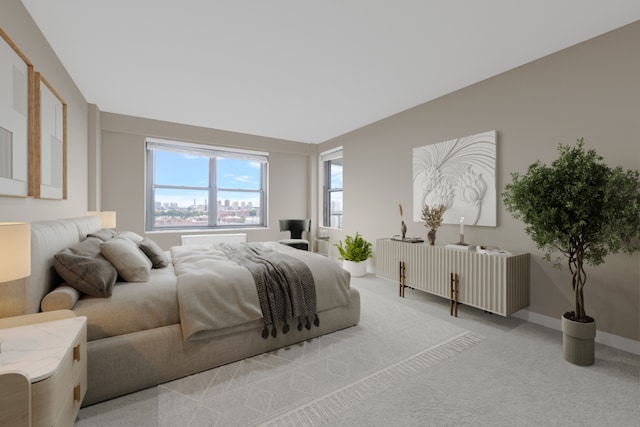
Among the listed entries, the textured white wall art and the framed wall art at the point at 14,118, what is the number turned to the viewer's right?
1

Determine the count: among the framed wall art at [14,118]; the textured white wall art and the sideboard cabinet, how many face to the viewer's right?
1

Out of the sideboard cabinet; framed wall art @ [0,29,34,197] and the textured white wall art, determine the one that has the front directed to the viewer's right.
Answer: the framed wall art

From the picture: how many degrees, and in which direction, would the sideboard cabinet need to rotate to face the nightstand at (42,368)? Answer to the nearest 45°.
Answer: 0° — it already faces it

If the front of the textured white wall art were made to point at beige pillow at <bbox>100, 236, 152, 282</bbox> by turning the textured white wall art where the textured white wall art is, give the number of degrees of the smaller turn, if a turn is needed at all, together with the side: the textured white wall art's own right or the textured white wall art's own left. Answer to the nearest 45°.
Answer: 0° — it already faces it

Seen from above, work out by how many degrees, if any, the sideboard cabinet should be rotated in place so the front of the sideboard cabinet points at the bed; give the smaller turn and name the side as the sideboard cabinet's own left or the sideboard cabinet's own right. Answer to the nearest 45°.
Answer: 0° — it already faces it

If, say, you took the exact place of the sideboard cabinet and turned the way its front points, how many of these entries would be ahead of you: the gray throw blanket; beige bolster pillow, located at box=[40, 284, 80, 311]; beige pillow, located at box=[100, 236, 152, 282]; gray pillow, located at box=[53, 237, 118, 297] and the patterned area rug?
5

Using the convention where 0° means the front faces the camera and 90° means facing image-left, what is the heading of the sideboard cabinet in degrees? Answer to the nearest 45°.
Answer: approximately 45°

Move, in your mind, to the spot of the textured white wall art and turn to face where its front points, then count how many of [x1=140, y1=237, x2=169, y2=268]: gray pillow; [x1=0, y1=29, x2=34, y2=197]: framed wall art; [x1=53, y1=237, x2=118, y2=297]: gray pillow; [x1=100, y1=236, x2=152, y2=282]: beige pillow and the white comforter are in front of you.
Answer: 5

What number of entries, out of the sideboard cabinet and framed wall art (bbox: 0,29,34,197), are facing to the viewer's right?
1

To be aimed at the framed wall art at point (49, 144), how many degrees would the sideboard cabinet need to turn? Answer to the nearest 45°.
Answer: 0° — it already faces it

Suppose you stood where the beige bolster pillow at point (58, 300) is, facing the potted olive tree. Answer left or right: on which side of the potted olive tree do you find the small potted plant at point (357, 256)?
left

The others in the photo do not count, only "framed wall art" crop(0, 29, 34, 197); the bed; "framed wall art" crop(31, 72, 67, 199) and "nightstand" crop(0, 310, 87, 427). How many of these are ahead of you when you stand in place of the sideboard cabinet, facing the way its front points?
4

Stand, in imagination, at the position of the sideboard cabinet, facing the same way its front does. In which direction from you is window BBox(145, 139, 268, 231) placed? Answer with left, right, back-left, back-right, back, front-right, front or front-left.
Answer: front-right

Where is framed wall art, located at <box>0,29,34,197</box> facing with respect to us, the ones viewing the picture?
facing to the right of the viewer

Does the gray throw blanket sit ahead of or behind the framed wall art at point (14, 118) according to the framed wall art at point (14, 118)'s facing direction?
ahead
